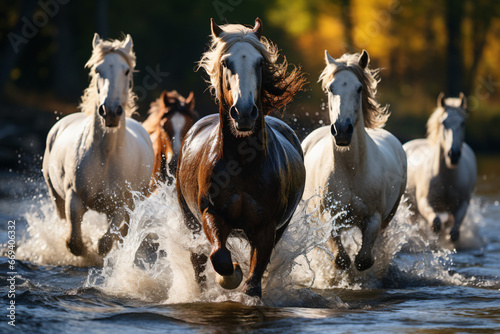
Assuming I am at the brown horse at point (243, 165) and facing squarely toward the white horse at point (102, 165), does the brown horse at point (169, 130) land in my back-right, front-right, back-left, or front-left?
front-right

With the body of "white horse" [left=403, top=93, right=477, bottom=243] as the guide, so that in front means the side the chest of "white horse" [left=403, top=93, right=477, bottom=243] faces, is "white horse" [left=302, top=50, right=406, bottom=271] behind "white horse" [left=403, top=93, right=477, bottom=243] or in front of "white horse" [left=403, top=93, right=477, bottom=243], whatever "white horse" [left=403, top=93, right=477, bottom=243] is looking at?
in front

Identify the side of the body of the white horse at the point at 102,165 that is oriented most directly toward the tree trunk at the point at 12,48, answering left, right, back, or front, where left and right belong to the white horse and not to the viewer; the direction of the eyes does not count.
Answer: back

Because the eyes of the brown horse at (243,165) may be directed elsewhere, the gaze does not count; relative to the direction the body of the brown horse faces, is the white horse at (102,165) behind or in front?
behind

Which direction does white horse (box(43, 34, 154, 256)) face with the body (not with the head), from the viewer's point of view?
toward the camera

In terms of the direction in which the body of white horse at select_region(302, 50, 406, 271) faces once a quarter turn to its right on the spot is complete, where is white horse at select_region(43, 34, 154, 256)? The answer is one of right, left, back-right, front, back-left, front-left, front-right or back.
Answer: front

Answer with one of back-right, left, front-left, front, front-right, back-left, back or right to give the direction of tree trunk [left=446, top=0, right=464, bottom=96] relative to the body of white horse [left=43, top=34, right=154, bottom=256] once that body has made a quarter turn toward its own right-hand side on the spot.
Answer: back-right

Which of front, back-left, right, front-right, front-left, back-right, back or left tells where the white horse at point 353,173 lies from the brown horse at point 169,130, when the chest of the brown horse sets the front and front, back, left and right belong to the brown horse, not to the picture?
front-left

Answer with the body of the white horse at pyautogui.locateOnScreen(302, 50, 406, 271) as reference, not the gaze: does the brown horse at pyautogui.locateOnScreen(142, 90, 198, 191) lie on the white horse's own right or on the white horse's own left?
on the white horse's own right

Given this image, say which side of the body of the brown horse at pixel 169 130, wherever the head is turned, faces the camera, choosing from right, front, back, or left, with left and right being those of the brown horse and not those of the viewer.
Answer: front
